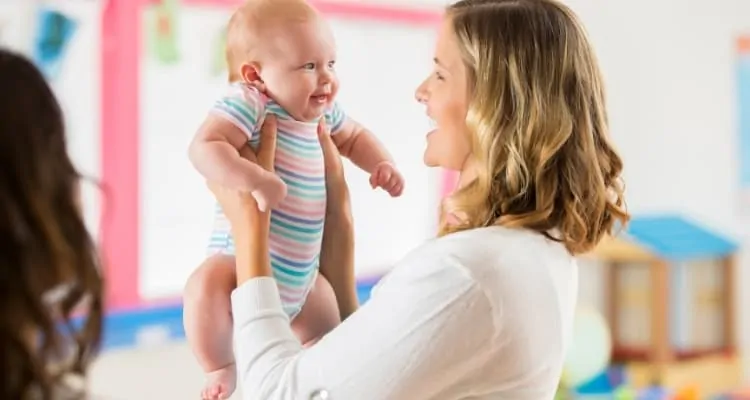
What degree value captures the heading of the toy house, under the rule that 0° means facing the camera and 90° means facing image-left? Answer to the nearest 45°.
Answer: approximately 45°

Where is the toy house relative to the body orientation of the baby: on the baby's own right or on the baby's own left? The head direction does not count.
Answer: on the baby's own left

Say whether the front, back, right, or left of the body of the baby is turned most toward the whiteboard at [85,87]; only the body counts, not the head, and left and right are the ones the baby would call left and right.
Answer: back

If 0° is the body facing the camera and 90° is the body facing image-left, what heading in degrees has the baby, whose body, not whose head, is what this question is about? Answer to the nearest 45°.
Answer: approximately 315°

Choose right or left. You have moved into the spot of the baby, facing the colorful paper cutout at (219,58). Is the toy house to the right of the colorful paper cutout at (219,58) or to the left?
right

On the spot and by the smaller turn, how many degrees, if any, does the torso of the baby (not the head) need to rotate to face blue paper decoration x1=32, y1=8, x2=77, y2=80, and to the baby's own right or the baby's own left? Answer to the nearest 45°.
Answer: approximately 180°

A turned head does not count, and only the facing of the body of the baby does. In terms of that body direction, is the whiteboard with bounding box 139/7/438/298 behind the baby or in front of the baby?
behind
